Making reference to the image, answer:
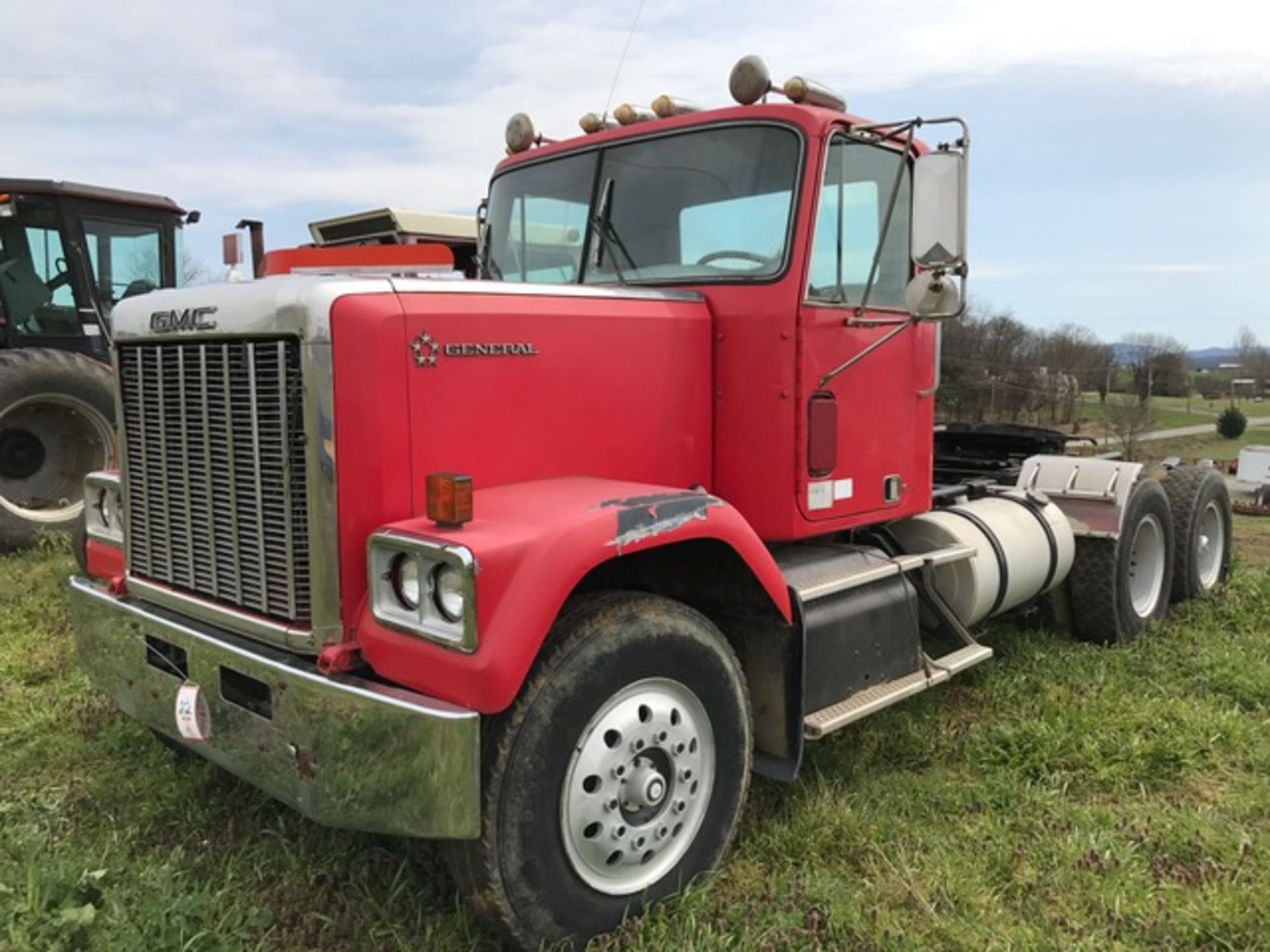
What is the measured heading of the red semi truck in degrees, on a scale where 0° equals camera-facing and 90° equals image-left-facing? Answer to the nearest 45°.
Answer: approximately 45°

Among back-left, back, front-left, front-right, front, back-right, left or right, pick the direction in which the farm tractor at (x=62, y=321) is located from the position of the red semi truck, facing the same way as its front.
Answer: right

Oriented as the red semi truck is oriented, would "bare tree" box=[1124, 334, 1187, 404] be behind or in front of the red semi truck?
behind

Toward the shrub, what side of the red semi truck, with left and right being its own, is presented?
back

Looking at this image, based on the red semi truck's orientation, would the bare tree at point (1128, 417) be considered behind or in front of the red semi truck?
behind
